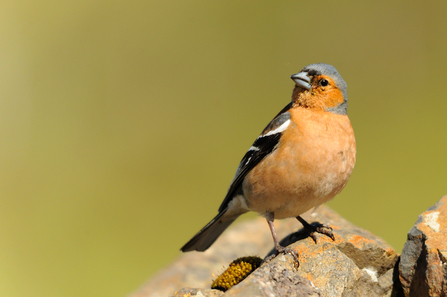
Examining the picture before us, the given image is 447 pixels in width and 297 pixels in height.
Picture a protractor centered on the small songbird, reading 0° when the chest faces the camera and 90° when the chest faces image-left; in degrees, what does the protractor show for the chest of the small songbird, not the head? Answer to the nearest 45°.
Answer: approximately 315°

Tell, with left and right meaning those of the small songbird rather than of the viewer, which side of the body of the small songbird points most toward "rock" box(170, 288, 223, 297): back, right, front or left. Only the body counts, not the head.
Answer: right
